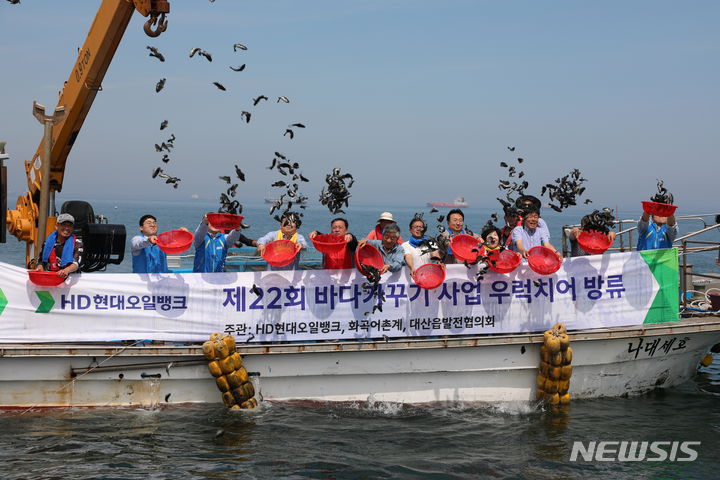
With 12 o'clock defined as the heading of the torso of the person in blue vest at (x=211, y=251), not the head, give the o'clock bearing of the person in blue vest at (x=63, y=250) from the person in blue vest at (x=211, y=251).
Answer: the person in blue vest at (x=63, y=250) is roughly at 3 o'clock from the person in blue vest at (x=211, y=251).

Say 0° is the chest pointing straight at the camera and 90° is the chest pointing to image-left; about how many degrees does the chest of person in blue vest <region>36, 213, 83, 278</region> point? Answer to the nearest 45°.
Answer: approximately 0°

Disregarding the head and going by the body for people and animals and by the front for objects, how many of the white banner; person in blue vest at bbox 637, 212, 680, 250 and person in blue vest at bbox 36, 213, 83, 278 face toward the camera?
3

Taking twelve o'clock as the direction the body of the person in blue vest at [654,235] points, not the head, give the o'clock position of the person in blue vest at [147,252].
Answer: the person in blue vest at [147,252] is roughly at 2 o'clock from the person in blue vest at [654,235].

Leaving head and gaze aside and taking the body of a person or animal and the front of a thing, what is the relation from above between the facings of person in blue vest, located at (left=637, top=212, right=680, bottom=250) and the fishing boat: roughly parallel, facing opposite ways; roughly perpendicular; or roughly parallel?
roughly perpendicular

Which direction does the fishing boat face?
to the viewer's right

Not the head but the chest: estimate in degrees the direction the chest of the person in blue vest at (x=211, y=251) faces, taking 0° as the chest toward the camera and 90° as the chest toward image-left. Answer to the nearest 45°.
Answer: approximately 0°
